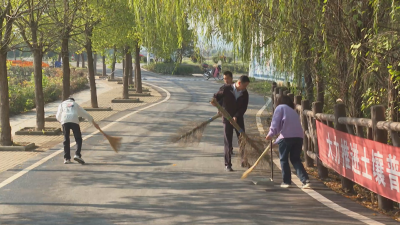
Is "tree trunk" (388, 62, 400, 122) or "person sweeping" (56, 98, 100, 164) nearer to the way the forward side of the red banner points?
the person sweeping

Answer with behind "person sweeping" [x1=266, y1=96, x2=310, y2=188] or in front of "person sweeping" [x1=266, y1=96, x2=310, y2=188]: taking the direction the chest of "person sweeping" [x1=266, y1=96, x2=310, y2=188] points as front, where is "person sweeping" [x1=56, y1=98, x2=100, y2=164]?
in front

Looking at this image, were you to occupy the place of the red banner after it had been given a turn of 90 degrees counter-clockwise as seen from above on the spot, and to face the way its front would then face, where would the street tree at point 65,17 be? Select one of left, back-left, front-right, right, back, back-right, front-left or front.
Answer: back

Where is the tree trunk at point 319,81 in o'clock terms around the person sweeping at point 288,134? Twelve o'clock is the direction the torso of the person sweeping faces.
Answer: The tree trunk is roughly at 2 o'clock from the person sweeping.

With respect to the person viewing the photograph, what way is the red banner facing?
facing the viewer and to the left of the viewer

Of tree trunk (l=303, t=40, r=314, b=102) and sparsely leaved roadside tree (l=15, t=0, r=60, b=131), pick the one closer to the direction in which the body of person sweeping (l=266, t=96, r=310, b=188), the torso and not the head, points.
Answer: the sparsely leaved roadside tree

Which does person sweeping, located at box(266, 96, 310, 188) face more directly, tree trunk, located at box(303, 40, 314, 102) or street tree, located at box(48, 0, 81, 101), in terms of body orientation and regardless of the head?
the street tree

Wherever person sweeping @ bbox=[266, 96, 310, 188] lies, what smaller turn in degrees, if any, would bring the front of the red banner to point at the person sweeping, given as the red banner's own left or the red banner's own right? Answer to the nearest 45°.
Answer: approximately 90° to the red banner's own right

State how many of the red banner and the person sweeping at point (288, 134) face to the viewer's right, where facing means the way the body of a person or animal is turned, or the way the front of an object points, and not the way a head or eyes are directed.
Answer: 0

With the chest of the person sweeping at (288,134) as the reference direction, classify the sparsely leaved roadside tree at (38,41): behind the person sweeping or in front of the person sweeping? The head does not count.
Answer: in front

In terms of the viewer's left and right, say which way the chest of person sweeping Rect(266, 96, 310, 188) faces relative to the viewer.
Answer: facing away from the viewer and to the left of the viewer
